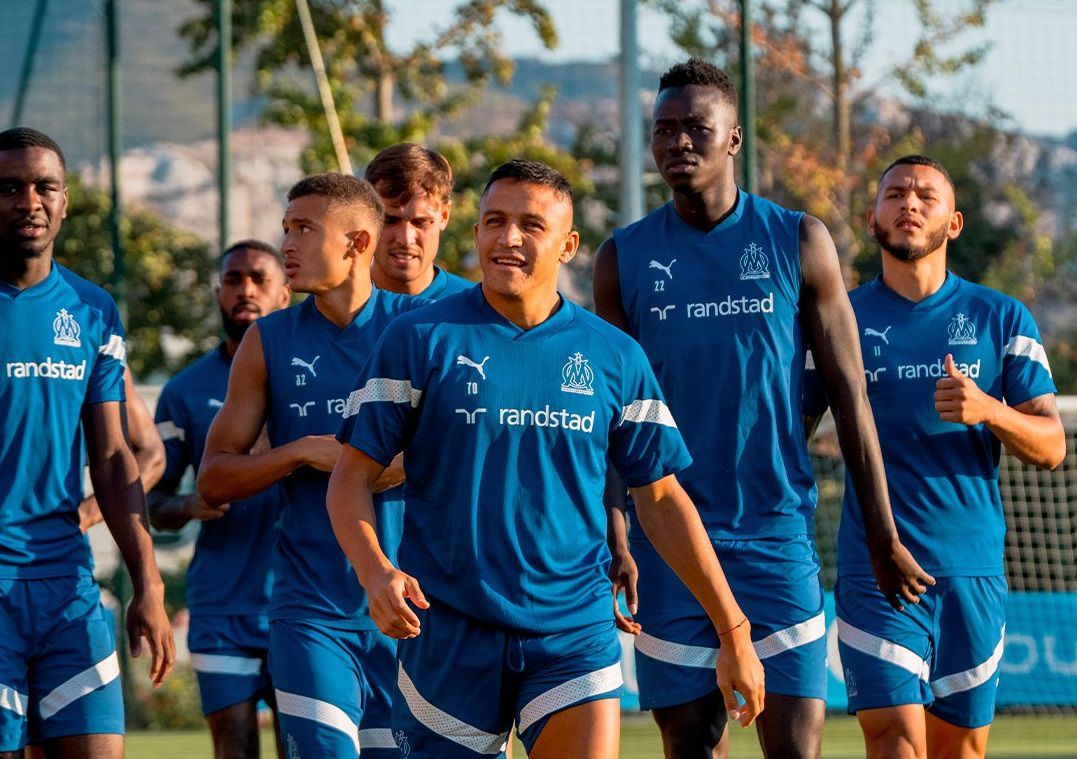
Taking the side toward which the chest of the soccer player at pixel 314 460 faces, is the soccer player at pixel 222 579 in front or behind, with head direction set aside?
behind

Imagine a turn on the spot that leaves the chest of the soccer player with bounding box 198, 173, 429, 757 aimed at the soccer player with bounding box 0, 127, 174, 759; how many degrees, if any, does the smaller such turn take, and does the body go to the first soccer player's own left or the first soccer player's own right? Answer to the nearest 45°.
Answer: approximately 90° to the first soccer player's own right

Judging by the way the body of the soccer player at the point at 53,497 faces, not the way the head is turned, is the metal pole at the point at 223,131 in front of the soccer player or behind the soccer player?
behind

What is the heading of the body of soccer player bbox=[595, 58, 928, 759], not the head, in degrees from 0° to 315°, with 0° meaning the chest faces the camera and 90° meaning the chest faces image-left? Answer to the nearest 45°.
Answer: approximately 0°

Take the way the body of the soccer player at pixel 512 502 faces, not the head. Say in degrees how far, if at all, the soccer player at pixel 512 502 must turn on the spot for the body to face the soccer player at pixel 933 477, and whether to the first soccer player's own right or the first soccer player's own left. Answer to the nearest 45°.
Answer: approximately 135° to the first soccer player's own left

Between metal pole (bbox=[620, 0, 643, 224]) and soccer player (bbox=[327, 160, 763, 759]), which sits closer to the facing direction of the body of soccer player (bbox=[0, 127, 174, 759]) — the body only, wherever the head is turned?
the soccer player

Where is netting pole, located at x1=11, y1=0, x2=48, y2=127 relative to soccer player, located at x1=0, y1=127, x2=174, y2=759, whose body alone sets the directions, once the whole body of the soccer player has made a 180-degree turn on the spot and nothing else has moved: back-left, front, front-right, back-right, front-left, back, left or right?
front

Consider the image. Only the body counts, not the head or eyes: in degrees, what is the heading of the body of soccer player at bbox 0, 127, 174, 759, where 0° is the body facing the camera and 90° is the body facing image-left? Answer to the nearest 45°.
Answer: approximately 0°
